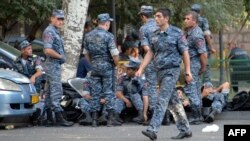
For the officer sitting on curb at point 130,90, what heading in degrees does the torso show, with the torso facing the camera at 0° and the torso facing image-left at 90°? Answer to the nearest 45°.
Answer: approximately 0°

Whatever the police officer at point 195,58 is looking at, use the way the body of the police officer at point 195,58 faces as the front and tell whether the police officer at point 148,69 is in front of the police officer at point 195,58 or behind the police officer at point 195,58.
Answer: in front

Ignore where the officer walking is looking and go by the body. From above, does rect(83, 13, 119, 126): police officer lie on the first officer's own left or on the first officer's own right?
on the first officer's own right

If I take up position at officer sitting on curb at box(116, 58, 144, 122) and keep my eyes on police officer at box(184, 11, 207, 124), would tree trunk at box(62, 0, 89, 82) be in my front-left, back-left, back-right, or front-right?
back-left
